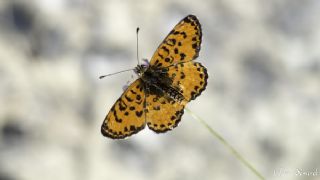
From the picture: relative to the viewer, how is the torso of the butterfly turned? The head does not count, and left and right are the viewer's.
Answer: facing away from the viewer and to the left of the viewer
